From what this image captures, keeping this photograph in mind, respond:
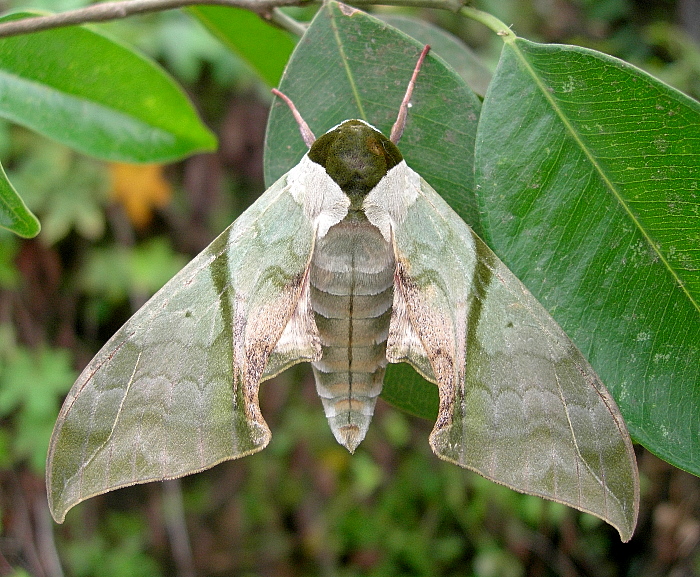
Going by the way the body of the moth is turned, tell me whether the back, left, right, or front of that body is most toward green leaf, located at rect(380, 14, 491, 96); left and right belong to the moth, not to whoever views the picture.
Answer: front

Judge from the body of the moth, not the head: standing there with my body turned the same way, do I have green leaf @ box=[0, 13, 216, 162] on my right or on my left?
on my left

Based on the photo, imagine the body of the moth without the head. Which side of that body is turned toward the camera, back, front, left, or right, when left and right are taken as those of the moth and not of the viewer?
back

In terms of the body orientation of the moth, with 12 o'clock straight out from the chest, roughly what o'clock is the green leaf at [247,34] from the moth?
The green leaf is roughly at 11 o'clock from the moth.
